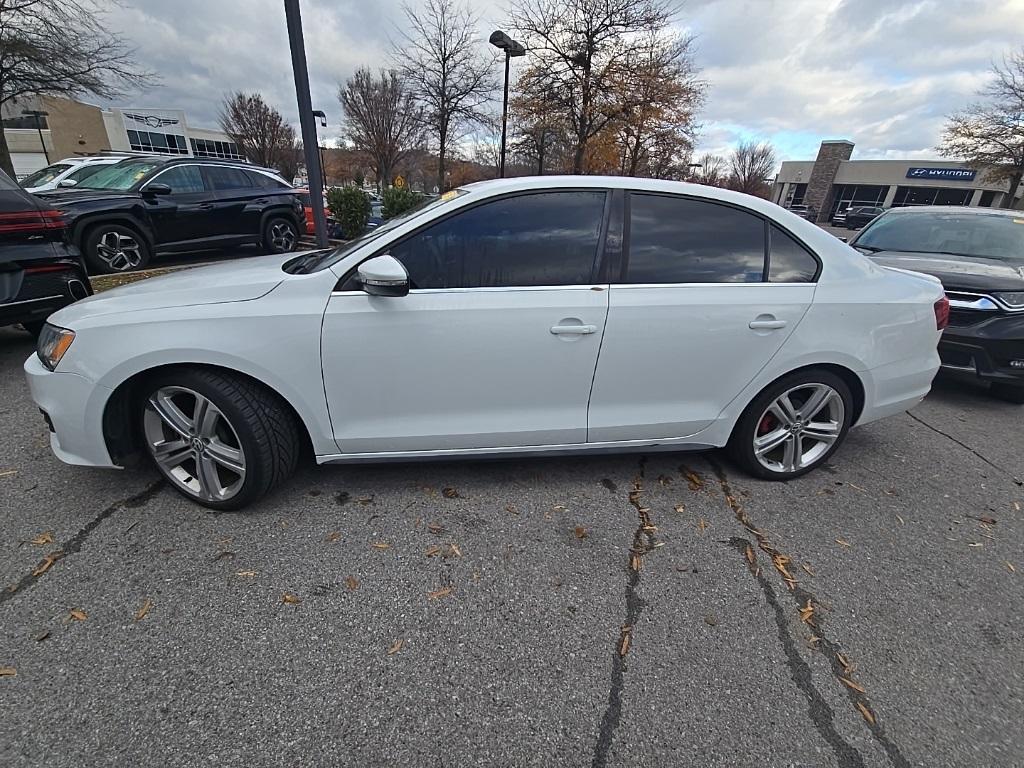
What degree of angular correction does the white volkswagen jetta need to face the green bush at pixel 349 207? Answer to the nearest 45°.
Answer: approximately 90° to its right

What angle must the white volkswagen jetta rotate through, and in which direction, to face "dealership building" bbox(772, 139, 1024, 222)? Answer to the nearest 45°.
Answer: approximately 135° to its right

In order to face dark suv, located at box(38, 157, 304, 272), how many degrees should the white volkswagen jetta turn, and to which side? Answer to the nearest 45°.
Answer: approximately 45° to its right

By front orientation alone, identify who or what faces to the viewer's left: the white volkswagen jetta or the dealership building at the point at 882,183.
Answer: the white volkswagen jetta

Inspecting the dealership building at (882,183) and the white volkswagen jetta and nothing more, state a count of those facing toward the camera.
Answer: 1

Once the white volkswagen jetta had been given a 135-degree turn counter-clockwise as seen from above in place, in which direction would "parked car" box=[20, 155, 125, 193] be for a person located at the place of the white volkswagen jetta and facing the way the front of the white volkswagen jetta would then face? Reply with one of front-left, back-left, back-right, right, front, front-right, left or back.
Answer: back

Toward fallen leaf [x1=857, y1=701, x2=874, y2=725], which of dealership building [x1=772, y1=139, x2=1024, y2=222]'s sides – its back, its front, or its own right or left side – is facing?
front

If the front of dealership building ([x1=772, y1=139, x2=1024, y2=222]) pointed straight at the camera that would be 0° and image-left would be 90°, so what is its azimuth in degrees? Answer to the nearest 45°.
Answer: approximately 0°

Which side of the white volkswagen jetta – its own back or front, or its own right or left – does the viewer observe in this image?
left

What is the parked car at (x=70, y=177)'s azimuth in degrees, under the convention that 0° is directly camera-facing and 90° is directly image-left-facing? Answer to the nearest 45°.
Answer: approximately 45°
